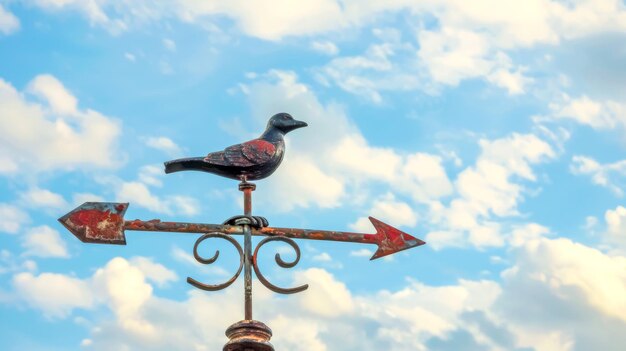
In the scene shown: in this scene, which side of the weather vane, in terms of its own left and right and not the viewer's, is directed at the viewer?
right
